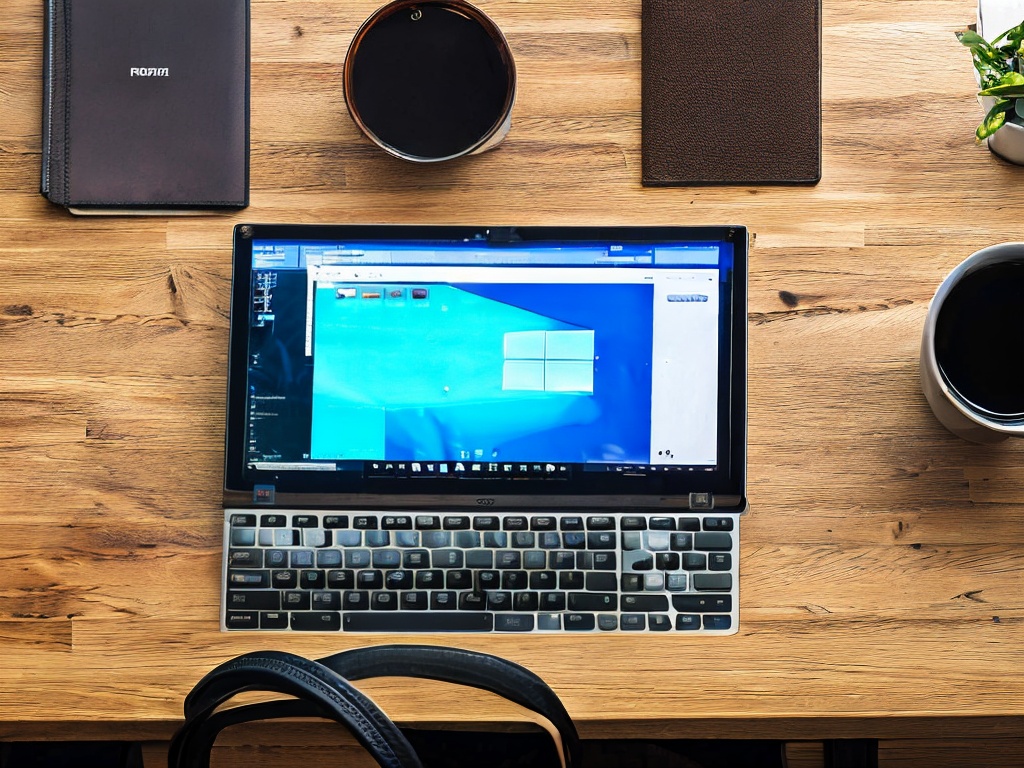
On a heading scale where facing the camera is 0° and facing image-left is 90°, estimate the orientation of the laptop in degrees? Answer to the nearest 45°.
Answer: approximately 0°
